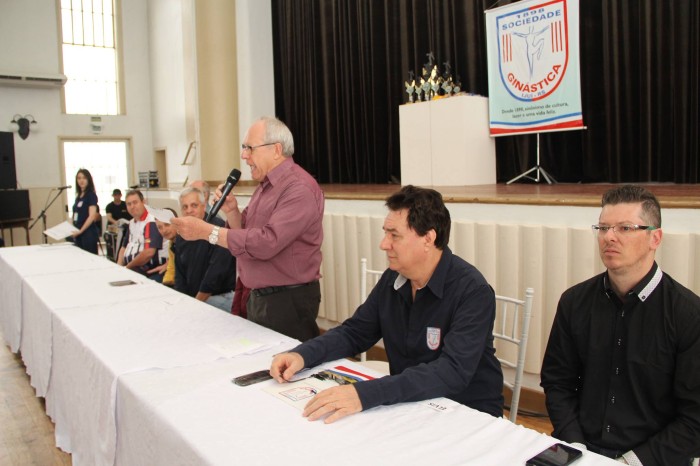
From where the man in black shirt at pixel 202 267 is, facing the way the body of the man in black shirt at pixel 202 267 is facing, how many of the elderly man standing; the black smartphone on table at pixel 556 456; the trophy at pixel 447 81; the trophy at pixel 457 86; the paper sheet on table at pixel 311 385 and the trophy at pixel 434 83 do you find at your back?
3

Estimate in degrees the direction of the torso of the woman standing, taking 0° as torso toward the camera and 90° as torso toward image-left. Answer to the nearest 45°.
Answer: approximately 45°

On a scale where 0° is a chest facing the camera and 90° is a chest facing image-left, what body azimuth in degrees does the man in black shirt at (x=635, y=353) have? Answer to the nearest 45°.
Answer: approximately 45°

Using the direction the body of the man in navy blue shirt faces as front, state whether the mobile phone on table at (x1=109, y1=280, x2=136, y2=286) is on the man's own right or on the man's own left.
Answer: on the man's own right

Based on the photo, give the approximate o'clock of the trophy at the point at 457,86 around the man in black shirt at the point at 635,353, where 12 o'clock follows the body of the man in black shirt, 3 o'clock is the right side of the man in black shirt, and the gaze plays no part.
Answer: The trophy is roughly at 4 o'clock from the man in black shirt.

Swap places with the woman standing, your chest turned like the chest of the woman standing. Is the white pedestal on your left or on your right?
on your left

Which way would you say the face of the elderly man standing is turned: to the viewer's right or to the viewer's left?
to the viewer's left

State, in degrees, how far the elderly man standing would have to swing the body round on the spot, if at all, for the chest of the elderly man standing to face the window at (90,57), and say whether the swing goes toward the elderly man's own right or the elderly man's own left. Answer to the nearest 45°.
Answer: approximately 90° to the elderly man's own right

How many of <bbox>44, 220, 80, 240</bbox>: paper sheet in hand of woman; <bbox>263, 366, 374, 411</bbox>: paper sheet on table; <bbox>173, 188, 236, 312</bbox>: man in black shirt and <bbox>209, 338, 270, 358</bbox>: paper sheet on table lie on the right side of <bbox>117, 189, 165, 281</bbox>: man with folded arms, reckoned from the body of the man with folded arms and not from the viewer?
1

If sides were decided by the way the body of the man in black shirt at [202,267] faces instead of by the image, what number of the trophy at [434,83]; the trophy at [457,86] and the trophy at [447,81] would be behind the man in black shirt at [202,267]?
3

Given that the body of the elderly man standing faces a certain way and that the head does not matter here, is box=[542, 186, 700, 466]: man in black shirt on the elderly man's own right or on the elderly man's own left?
on the elderly man's own left

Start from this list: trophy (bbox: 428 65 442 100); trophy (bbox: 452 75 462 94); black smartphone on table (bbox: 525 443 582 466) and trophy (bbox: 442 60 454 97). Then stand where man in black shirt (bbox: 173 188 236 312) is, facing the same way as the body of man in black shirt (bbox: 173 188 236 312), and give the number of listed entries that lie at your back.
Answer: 3

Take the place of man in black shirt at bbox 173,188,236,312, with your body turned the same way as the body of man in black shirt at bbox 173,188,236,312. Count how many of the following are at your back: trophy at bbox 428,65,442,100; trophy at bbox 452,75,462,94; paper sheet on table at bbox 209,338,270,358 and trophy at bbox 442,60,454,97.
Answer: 3
